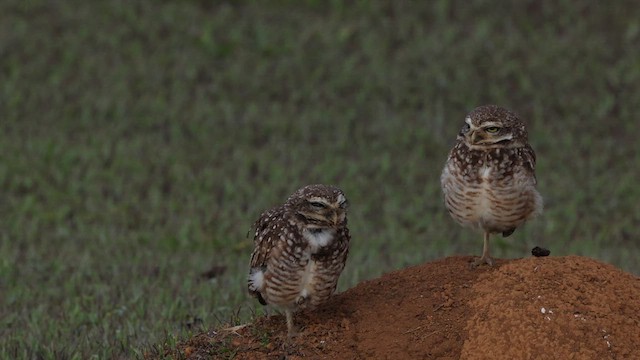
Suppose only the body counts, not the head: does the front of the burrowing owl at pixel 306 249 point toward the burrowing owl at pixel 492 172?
no
